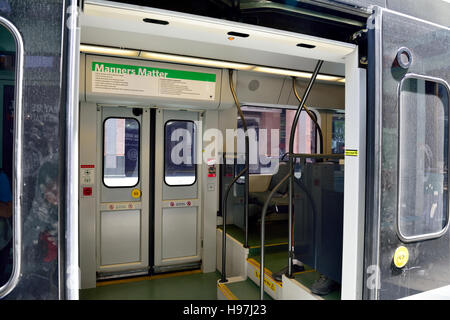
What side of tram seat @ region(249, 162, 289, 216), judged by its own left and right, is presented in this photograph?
left
